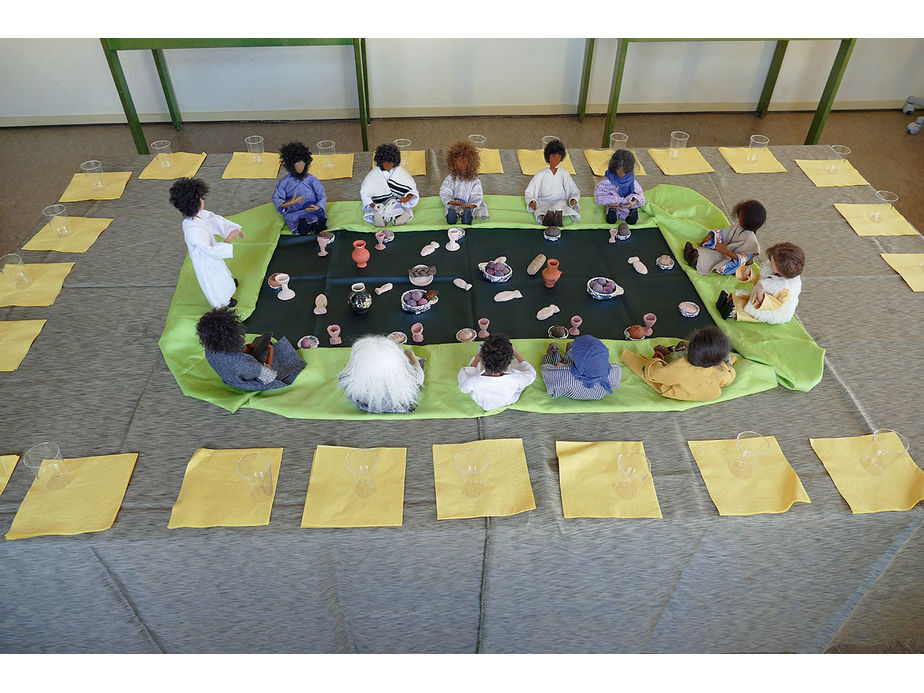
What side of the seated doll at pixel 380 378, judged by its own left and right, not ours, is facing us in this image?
back

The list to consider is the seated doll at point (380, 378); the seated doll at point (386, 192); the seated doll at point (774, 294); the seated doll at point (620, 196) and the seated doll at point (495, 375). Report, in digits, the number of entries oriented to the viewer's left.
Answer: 1

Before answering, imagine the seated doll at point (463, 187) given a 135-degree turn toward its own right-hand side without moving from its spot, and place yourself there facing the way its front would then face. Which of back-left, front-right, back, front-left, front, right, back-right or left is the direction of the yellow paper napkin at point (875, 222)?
back-right

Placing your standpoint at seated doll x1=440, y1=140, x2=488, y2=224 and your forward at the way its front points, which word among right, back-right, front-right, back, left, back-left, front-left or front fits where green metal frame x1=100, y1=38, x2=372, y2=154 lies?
back-right

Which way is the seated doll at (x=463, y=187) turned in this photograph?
toward the camera

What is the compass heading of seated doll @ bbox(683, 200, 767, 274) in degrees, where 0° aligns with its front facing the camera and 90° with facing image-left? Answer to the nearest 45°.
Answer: approximately 90°

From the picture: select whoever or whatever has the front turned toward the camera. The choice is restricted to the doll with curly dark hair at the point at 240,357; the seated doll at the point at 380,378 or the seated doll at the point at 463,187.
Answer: the seated doll at the point at 463,187

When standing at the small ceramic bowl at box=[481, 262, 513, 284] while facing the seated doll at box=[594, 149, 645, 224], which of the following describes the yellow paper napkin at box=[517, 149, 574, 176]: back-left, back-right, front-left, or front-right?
front-left

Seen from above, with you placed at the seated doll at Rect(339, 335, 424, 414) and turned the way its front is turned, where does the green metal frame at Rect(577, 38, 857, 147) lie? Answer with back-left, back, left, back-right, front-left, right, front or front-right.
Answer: front-right

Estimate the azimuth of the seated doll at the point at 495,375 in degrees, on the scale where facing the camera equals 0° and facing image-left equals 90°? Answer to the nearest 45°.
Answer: approximately 180°

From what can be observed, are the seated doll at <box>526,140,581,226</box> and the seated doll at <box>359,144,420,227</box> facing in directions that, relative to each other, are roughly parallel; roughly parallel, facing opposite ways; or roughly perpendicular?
roughly parallel

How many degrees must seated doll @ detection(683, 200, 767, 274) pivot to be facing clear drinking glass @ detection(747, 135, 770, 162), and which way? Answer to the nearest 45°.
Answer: approximately 90° to its right

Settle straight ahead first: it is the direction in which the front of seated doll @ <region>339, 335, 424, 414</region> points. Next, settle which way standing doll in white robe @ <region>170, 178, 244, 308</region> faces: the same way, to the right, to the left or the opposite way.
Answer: to the right

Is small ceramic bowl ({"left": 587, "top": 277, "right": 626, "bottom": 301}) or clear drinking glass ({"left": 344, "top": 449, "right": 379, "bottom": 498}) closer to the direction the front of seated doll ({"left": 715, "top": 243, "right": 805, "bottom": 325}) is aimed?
the small ceramic bowl

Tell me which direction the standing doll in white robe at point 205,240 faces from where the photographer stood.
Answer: facing to the right of the viewer

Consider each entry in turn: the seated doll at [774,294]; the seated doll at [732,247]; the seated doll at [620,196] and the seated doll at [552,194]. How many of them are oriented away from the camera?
0

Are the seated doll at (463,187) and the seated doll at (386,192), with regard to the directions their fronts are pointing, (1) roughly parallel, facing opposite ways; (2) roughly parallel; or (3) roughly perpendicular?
roughly parallel

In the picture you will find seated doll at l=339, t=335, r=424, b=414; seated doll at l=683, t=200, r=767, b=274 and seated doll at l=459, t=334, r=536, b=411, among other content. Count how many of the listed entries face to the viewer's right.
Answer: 0

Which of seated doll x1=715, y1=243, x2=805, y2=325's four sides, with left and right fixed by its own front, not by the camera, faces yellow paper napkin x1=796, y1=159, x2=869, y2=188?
right

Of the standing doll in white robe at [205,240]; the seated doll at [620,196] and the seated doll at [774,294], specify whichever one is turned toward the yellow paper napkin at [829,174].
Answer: the standing doll in white robe at [205,240]

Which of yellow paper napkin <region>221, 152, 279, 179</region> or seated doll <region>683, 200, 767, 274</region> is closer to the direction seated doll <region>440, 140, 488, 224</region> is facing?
the seated doll

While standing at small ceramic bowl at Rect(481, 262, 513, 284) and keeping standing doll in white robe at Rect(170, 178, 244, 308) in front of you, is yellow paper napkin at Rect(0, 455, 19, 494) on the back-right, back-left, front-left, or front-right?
front-left
